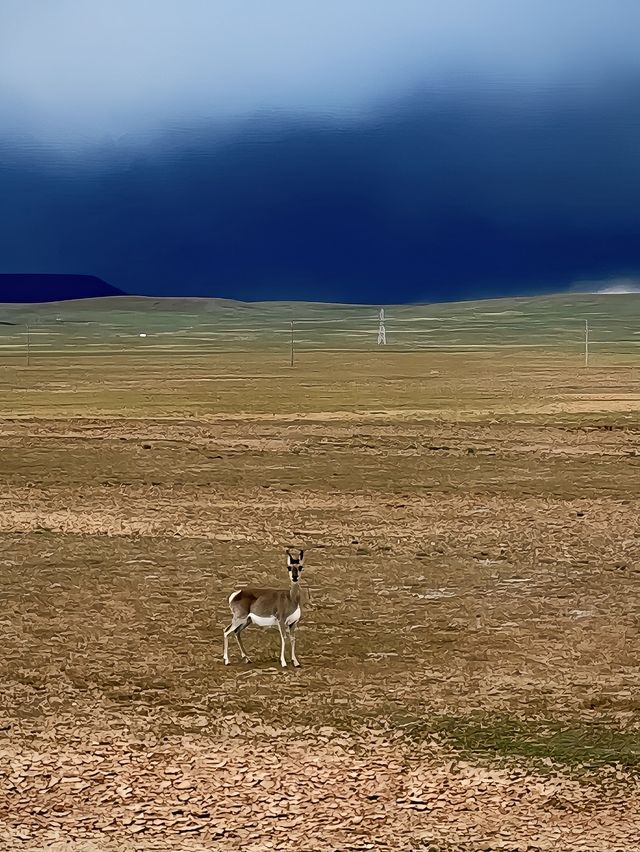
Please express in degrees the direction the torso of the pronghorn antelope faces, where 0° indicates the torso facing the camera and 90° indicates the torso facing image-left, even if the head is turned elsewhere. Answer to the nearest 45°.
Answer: approximately 270°
